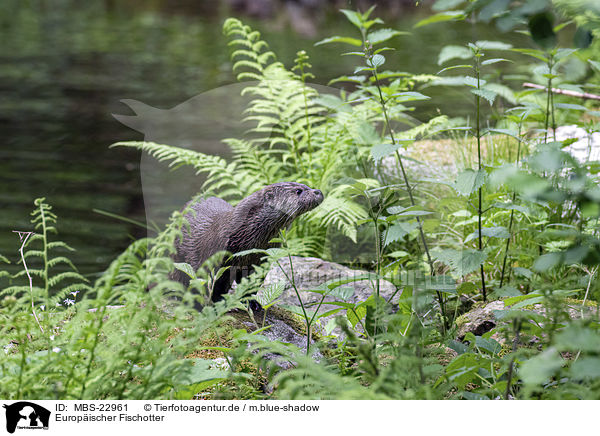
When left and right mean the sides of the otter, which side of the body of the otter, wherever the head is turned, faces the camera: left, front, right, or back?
right
